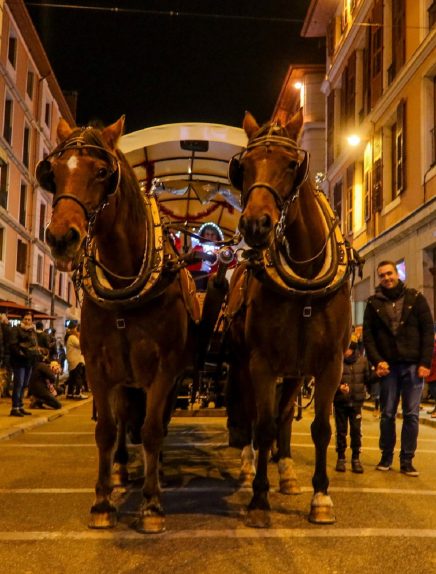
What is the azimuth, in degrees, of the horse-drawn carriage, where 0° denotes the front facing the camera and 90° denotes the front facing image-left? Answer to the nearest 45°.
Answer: approximately 0°

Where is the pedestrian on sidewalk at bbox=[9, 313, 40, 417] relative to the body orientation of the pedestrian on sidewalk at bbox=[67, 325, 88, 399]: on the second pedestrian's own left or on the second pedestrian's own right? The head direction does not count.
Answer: on the second pedestrian's own right
